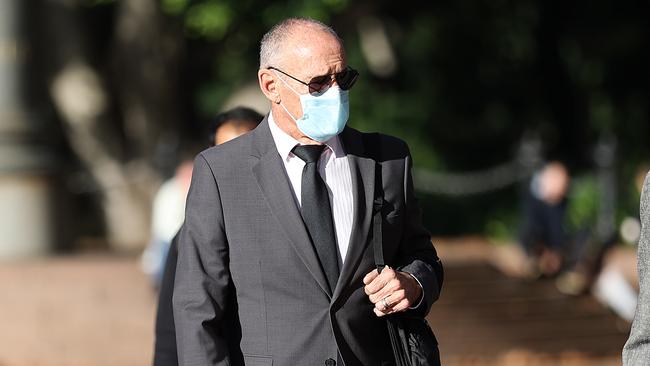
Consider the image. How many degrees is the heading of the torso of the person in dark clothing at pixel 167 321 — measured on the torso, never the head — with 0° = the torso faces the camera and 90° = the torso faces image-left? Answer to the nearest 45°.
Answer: approximately 0°

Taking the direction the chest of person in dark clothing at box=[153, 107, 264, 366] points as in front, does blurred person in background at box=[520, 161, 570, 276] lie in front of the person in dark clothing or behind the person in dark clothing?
behind

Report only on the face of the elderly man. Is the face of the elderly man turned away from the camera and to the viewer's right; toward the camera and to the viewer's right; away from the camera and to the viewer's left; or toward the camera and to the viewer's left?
toward the camera and to the viewer's right

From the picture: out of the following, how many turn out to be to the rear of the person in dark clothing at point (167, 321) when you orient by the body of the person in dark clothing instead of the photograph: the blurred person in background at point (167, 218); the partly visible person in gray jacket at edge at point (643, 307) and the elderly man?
1

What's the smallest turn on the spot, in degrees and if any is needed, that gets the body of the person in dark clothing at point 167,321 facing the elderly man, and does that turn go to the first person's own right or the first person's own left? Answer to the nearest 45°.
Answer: approximately 45° to the first person's own left
